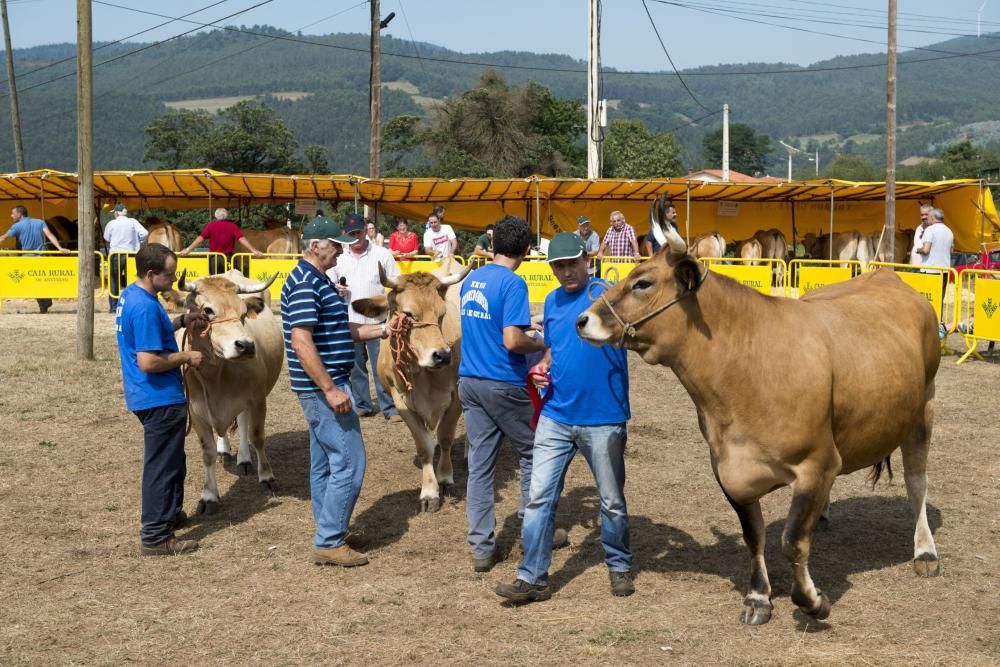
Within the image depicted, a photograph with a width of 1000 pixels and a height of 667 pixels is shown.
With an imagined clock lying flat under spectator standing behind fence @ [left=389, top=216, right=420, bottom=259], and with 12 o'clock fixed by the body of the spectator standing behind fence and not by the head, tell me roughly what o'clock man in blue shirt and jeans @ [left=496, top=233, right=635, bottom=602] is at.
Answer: The man in blue shirt and jeans is roughly at 12 o'clock from the spectator standing behind fence.

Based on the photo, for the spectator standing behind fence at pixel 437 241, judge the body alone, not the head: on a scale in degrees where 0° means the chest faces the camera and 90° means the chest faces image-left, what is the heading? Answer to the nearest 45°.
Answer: approximately 0°

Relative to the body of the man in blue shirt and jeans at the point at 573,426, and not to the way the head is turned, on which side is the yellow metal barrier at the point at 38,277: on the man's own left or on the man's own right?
on the man's own right

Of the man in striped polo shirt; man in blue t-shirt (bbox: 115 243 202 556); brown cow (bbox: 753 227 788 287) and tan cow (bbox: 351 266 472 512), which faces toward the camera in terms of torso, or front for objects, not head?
tan cow (bbox: 351 266 472 512)

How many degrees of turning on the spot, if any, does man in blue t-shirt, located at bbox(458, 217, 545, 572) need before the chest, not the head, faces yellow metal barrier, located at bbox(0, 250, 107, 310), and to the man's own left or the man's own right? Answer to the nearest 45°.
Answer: approximately 90° to the man's own left

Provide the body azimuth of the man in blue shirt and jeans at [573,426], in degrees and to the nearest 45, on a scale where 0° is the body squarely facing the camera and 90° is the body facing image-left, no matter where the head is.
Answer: approximately 45°

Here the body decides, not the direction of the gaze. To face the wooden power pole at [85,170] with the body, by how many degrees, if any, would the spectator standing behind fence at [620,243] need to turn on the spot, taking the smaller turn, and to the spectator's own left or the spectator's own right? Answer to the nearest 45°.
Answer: approximately 45° to the spectator's own right

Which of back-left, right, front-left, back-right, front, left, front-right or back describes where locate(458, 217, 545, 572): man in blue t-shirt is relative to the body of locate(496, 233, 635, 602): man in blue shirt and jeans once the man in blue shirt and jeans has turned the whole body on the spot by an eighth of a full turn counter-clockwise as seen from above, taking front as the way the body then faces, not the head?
back-right

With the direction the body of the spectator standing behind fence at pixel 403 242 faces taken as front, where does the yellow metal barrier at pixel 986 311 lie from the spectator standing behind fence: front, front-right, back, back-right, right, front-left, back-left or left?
front-left

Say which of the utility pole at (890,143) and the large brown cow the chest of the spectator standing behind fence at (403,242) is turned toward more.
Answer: the large brown cow

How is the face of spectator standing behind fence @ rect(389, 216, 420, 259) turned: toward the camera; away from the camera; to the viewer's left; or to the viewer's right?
toward the camera

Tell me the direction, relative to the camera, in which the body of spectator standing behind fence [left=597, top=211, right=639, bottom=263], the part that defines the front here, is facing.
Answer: toward the camera

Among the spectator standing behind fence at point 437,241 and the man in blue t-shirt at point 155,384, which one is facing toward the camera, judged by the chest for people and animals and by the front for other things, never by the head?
the spectator standing behind fence

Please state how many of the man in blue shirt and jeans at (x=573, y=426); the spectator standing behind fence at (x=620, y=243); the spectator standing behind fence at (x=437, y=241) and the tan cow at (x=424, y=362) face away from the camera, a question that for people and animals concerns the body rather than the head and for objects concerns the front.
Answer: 0
